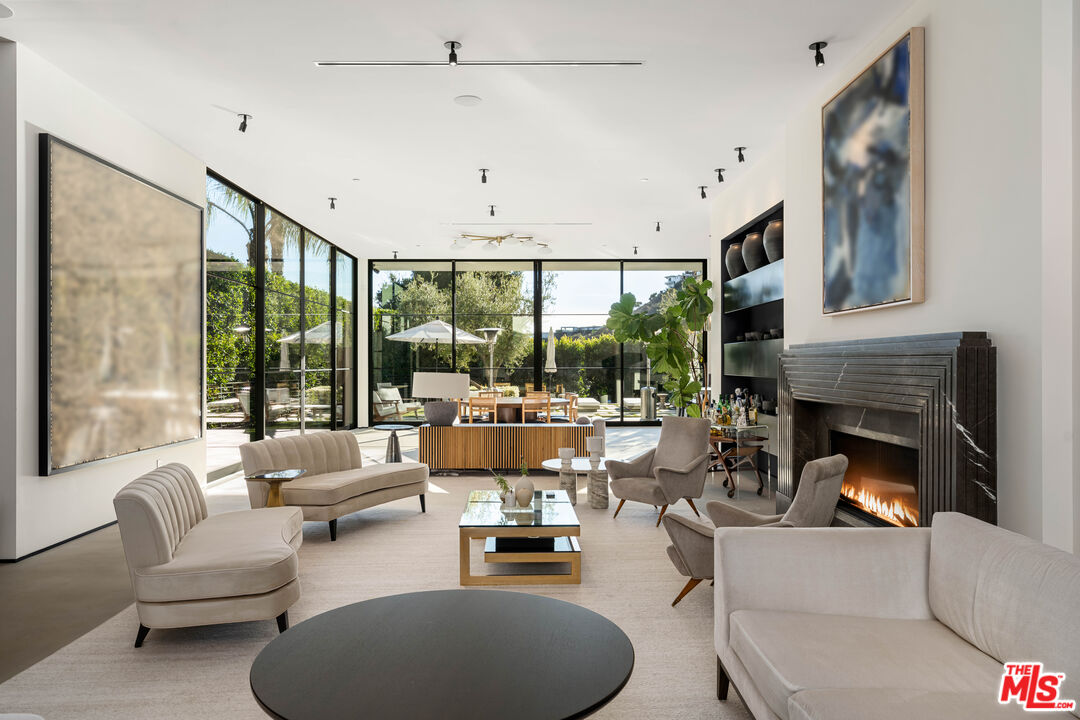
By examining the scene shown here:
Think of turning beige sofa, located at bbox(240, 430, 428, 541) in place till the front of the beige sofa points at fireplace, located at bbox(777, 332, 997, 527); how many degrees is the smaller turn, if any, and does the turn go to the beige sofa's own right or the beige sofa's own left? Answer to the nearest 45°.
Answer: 0° — it already faces it

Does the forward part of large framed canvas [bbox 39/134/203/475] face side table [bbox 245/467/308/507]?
yes

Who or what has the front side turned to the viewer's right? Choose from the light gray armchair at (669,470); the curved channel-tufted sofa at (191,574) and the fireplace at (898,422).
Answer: the curved channel-tufted sofa

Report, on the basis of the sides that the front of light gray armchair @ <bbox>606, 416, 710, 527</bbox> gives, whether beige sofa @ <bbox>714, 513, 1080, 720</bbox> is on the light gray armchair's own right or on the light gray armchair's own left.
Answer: on the light gray armchair's own left

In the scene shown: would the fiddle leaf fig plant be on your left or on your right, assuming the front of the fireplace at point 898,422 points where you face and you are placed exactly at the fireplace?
on your right

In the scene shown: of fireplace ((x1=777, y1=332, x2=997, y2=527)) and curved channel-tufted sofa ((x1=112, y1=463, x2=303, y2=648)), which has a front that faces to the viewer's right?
the curved channel-tufted sofa

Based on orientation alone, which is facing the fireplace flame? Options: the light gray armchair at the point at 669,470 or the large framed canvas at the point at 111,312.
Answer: the large framed canvas

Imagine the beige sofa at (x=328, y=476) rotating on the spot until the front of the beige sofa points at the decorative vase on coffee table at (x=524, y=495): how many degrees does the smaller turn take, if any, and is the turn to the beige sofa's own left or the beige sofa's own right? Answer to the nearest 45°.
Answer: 0° — it already faces it

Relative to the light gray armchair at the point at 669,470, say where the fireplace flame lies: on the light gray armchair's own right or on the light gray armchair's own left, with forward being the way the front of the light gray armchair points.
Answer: on the light gray armchair's own left

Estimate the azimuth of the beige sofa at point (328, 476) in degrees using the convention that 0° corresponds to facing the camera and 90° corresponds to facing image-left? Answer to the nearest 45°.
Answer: approximately 315°

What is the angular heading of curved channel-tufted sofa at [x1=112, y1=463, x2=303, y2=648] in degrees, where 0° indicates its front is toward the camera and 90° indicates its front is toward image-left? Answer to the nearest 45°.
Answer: approximately 270°

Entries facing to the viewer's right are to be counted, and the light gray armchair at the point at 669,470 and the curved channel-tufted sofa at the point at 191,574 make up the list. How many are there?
1

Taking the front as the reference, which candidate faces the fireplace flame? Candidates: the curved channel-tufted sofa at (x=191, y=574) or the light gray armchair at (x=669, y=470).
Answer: the curved channel-tufted sofa
